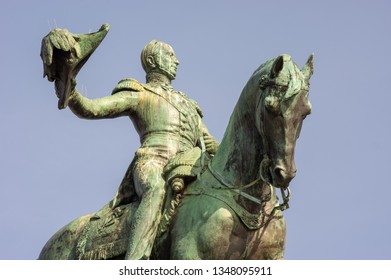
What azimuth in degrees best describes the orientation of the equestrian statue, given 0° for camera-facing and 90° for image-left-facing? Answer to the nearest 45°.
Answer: approximately 315°
